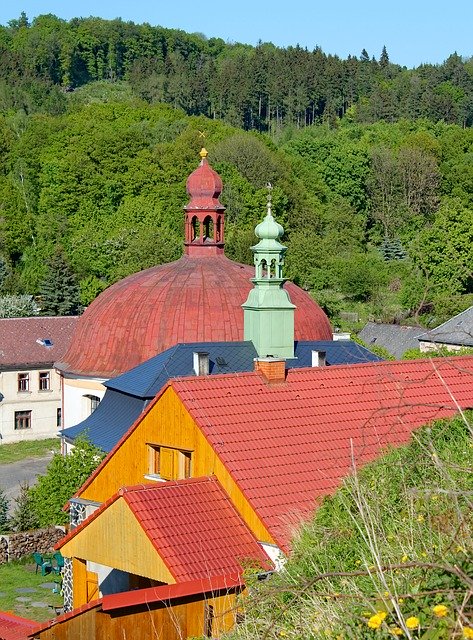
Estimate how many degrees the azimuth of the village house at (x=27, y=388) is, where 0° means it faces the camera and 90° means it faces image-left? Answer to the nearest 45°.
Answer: approximately 0°

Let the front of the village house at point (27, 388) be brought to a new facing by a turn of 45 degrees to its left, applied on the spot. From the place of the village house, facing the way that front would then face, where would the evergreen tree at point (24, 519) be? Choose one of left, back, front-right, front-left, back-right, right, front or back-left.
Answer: front-right

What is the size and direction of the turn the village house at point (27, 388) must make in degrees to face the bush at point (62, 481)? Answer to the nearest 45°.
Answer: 0° — it already faces it

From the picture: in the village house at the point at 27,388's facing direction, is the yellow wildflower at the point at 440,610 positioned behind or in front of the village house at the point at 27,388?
in front

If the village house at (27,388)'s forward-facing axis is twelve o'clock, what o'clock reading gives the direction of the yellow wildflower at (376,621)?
The yellow wildflower is roughly at 12 o'clock from the village house.

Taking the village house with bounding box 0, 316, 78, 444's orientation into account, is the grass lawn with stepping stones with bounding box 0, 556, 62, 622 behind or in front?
in front
